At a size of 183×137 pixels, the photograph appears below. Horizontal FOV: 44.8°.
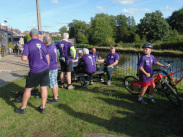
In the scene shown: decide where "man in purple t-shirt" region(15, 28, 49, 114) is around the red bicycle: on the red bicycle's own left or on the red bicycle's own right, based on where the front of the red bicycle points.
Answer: on the red bicycle's own right

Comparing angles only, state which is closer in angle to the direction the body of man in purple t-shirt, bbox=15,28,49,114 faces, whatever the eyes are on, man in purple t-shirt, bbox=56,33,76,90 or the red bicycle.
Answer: the man in purple t-shirt

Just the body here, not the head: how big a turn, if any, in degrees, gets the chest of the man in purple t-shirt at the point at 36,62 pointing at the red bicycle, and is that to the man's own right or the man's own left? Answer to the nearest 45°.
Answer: approximately 135° to the man's own right

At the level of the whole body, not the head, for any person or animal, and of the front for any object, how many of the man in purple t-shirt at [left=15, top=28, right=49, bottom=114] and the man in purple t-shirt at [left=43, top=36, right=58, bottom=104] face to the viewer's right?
0

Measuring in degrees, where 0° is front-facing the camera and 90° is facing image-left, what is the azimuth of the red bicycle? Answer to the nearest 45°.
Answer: approximately 315°

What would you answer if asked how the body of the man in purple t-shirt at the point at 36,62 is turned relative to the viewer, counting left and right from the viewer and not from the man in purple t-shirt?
facing away from the viewer and to the left of the viewer

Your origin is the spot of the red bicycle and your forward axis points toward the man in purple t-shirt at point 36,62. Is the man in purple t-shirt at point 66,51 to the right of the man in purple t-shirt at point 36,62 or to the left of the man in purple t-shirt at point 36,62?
right

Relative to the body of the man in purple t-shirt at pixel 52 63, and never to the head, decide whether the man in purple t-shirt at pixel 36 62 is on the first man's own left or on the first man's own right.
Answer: on the first man's own left

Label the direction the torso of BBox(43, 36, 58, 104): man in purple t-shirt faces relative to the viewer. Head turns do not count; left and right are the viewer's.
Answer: facing away from the viewer and to the left of the viewer

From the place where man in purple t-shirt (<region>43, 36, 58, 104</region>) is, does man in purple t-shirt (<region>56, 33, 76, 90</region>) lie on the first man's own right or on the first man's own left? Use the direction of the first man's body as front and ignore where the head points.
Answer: on the first man's own right
